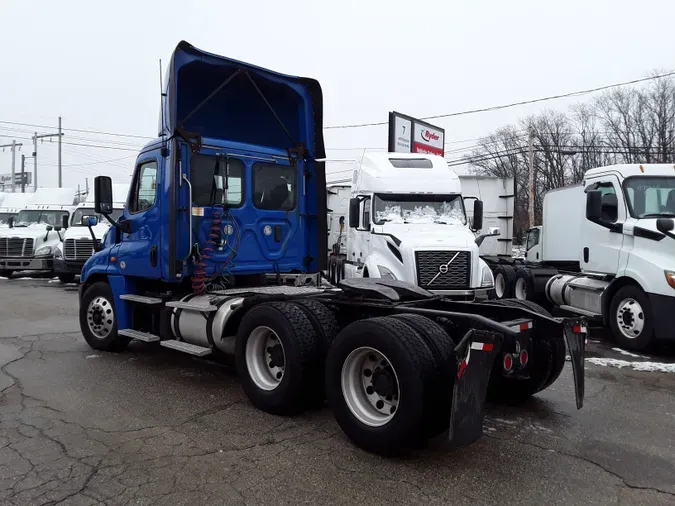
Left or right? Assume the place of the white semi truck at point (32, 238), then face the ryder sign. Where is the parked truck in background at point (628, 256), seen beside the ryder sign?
right

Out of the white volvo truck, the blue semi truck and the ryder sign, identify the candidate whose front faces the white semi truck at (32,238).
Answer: the blue semi truck

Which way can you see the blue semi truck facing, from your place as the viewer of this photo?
facing away from the viewer and to the left of the viewer

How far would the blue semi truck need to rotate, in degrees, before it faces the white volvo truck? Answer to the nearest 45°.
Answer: approximately 90° to its right

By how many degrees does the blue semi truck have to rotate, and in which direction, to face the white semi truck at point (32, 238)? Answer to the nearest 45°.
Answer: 0° — it already faces it

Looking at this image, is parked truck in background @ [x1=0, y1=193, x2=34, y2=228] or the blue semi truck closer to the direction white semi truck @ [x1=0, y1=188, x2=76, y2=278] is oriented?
the blue semi truck

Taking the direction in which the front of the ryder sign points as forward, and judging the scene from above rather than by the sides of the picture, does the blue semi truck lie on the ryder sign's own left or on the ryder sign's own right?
on the ryder sign's own right

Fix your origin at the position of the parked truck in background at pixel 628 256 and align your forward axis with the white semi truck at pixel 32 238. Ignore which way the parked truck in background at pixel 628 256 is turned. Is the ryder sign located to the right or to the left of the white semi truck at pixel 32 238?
right

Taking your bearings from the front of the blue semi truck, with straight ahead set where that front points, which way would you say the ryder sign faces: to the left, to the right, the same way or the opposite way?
the opposite way

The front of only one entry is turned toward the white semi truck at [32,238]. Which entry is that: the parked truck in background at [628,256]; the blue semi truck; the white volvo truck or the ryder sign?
the blue semi truck

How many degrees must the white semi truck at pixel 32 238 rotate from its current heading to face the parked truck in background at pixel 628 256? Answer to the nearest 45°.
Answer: approximately 90° to its left

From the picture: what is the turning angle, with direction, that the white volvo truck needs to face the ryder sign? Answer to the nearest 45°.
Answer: approximately 135° to its left
